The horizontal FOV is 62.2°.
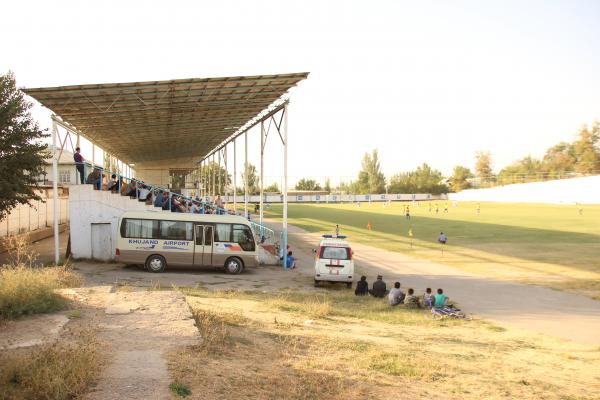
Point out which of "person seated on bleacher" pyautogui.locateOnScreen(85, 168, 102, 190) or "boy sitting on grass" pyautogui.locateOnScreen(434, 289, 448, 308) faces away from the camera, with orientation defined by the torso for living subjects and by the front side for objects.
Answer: the boy sitting on grass

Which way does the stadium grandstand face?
to the viewer's right

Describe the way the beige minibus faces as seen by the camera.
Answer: facing to the right of the viewer

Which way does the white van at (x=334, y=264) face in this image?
away from the camera

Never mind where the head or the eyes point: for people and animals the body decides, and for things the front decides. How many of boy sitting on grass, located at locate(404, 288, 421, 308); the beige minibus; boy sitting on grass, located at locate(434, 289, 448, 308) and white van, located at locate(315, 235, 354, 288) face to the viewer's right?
1

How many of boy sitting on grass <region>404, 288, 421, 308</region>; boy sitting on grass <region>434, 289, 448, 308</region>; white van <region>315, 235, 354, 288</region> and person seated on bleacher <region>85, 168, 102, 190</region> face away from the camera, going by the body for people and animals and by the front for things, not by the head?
3

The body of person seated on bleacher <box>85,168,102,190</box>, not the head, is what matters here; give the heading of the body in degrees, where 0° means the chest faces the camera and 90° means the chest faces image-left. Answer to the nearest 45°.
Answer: approximately 270°

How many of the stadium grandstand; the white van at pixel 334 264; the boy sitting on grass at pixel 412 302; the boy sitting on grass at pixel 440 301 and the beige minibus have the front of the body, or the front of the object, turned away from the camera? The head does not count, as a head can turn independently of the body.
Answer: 3

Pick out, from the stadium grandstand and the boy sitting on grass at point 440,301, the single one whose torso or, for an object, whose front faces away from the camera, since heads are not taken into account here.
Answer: the boy sitting on grass

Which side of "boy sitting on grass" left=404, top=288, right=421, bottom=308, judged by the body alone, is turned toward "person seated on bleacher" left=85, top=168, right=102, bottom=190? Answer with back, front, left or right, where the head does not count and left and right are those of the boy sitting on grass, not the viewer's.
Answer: left

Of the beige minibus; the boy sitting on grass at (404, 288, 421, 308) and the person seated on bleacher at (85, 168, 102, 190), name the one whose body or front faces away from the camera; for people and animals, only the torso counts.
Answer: the boy sitting on grass

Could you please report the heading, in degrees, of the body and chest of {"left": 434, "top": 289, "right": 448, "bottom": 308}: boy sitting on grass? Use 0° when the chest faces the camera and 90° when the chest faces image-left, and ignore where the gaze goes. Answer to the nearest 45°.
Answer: approximately 180°

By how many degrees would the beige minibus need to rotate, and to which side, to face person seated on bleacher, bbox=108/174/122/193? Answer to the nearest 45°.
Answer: approximately 135° to its left
